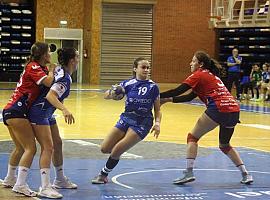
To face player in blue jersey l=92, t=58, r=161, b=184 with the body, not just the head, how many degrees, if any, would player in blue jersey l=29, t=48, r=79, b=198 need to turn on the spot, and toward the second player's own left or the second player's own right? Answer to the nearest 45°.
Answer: approximately 45° to the second player's own left

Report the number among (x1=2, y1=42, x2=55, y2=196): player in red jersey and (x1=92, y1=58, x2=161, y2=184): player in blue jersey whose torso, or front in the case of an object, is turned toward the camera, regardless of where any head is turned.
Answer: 1

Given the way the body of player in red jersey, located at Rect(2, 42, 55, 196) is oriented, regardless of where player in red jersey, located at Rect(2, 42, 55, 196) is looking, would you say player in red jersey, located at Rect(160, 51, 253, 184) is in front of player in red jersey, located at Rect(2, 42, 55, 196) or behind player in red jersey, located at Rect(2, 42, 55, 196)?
in front

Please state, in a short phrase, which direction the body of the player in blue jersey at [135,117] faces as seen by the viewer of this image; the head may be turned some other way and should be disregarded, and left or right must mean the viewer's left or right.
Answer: facing the viewer

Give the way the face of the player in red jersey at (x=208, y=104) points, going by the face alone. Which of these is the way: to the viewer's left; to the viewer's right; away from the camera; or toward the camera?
to the viewer's left

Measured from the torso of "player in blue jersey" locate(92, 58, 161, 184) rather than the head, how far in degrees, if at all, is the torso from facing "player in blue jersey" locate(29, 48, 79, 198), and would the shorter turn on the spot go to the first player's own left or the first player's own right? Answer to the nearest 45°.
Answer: approximately 45° to the first player's own right

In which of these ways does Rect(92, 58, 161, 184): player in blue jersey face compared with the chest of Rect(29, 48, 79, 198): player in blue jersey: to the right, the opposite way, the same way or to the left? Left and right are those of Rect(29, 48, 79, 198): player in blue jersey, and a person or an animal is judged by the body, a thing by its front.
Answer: to the right

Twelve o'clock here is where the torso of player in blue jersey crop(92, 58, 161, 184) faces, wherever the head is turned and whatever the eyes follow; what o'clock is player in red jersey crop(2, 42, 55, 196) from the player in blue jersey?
The player in red jersey is roughly at 2 o'clock from the player in blue jersey.

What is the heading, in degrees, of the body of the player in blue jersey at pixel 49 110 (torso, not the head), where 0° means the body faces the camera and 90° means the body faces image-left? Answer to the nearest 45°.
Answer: approximately 270°

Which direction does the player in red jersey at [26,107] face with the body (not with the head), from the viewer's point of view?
to the viewer's right

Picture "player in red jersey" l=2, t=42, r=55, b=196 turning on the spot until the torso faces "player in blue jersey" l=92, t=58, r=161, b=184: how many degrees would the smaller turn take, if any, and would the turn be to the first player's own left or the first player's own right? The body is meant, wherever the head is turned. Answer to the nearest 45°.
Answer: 0° — they already face them
